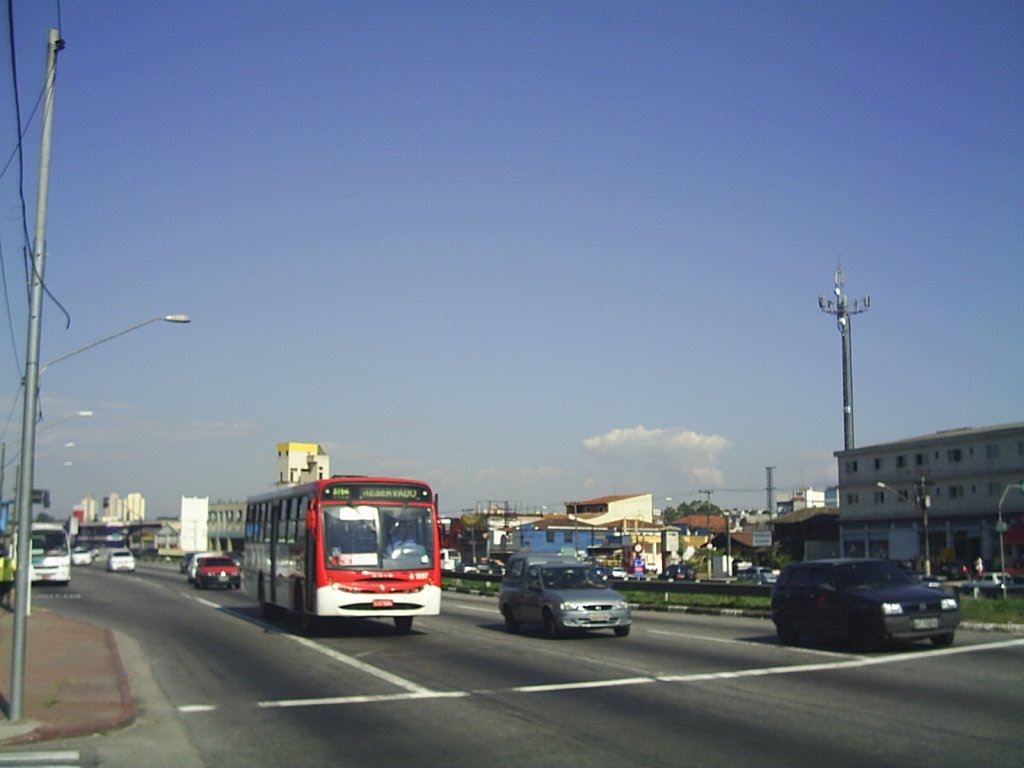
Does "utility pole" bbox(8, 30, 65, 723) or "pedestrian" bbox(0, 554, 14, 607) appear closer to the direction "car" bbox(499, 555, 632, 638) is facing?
the utility pole

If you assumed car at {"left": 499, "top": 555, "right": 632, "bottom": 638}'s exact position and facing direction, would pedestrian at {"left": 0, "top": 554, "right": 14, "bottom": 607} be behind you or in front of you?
behind

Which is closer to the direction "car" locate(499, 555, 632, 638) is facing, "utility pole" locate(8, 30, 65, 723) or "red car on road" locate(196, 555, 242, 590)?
the utility pole

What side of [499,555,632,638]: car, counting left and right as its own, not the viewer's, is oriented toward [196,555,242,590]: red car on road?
back

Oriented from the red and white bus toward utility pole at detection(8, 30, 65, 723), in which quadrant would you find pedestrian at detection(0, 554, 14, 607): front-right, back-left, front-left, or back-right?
back-right

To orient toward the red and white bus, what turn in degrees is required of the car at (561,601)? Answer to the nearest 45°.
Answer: approximately 135° to its right

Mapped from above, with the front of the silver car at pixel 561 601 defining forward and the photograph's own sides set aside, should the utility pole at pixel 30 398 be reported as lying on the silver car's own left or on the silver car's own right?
on the silver car's own right

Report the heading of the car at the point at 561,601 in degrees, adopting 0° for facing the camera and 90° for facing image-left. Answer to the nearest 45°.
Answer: approximately 315°
